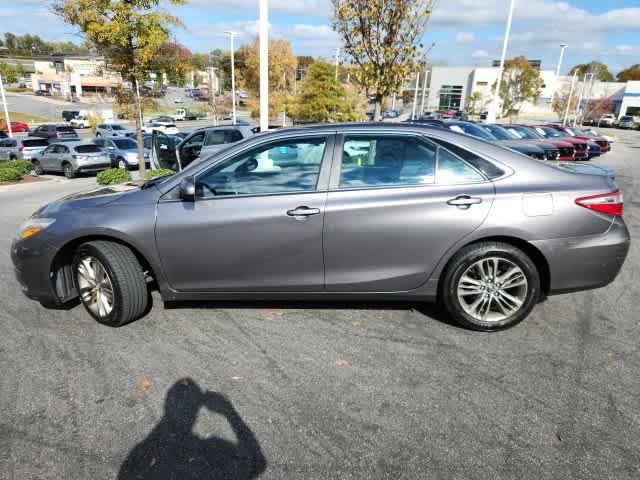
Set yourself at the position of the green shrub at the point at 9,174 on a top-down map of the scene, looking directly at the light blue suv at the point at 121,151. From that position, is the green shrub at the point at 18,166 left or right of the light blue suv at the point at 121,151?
left

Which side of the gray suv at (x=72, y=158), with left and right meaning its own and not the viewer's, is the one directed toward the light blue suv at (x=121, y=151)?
right

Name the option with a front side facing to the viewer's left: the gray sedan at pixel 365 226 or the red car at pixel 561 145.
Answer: the gray sedan

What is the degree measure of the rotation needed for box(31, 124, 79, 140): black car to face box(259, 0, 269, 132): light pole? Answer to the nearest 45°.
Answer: approximately 135° to its left

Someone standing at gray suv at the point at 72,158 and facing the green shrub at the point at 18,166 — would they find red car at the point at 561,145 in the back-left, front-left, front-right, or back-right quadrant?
back-left

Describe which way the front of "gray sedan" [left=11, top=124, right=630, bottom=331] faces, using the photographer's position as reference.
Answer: facing to the left of the viewer

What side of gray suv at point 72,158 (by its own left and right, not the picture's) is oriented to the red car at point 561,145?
back

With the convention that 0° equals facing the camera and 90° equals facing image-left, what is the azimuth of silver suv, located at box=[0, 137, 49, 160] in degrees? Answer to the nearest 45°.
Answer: approximately 135°

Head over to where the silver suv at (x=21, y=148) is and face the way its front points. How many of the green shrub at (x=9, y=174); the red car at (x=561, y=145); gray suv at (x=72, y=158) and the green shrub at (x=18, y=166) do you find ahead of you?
0

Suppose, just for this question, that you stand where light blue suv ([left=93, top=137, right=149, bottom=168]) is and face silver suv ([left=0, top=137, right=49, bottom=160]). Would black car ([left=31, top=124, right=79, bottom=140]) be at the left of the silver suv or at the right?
right

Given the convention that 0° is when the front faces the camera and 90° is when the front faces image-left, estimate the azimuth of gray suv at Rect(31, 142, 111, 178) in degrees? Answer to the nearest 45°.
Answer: approximately 135°

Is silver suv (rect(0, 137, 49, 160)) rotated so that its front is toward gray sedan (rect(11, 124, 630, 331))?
no

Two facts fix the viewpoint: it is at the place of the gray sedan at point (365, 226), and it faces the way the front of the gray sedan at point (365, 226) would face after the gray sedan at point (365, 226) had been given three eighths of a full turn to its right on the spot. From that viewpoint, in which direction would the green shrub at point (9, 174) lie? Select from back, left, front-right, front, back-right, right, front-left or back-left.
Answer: left

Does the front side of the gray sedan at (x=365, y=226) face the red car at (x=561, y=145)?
no

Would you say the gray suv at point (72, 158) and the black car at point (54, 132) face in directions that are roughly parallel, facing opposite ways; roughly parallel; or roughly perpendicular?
roughly parallel

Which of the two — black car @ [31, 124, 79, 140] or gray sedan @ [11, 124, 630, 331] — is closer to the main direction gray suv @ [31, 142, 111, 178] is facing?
the black car

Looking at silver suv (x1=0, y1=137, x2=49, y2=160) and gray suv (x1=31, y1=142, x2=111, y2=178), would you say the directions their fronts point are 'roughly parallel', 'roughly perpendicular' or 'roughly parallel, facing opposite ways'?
roughly parallel

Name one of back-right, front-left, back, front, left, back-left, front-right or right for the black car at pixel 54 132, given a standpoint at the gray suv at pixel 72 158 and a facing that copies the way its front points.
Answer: front-right
